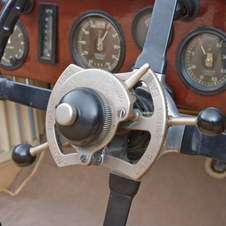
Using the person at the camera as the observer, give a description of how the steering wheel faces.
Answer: facing the viewer and to the left of the viewer
